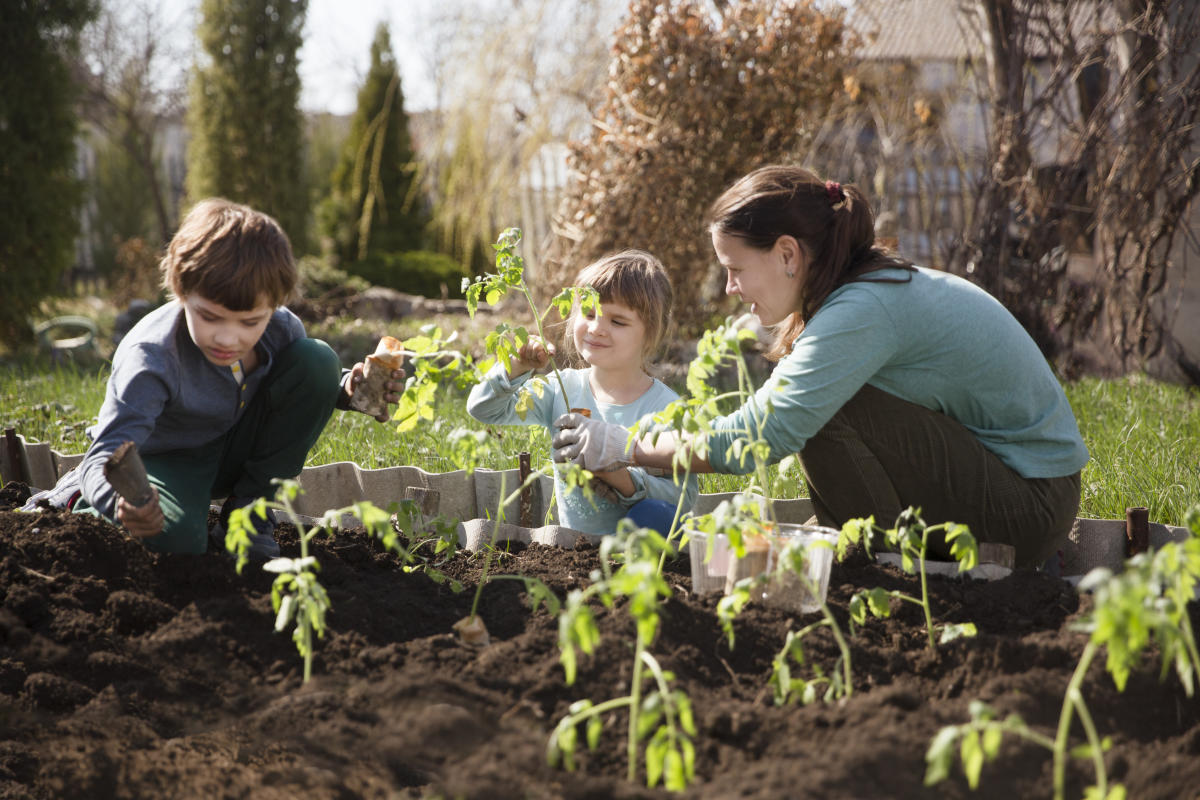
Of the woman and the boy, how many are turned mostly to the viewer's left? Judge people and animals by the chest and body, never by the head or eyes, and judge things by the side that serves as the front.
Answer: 1

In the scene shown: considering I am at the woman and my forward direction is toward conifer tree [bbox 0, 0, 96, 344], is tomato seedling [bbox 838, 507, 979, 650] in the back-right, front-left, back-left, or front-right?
back-left

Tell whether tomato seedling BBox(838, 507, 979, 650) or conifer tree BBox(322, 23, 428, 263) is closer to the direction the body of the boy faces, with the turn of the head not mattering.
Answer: the tomato seedling

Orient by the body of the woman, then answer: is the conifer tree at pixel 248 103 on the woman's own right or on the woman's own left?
on the woman's own right

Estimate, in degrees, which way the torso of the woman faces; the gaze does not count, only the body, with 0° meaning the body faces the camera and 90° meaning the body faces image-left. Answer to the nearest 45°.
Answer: approximately 90°

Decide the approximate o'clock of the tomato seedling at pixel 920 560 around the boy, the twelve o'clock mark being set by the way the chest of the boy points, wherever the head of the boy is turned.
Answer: The tomato seedling is roughly at 12 o'clock from the boy.

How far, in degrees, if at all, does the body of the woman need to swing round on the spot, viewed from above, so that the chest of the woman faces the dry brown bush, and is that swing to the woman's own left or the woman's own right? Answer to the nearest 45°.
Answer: approximately 90° to the woman's own right

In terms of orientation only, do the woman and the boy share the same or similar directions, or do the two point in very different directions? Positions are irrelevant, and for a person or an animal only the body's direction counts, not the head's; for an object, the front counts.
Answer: very different directions

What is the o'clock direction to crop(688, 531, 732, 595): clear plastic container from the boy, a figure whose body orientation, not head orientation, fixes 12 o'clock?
The clear plastic container is roughly at 12 o'clock from the boy.

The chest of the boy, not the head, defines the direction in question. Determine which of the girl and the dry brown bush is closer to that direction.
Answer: the girl

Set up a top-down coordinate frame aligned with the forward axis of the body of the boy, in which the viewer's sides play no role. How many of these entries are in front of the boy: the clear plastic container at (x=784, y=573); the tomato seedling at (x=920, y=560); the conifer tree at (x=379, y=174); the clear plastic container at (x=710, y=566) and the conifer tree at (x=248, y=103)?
3

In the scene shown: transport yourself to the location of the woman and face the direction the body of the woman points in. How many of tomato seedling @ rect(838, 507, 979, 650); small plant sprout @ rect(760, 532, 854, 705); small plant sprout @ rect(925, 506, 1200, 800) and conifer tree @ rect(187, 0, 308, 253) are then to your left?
3

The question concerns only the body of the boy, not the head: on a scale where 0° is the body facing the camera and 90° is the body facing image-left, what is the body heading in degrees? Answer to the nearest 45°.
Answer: approximately 315°

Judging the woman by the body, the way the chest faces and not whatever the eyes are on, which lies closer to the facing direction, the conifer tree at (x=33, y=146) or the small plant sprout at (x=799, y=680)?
the conifer tree
